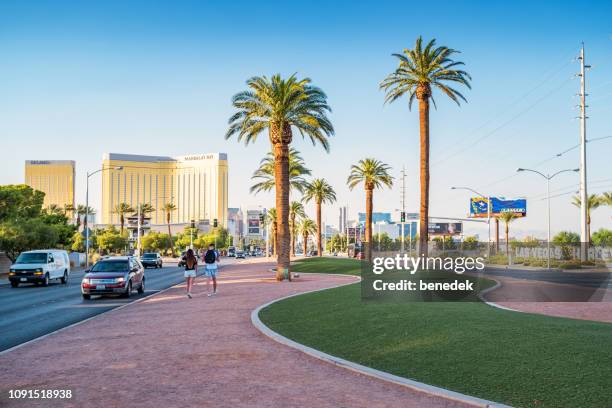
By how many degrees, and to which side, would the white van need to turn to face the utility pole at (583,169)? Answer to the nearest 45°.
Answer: approximately 135° to its left

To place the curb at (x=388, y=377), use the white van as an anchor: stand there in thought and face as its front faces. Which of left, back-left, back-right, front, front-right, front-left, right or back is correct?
front-left

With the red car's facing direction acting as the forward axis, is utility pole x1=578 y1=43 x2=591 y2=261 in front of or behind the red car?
behind

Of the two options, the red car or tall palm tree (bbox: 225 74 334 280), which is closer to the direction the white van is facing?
the red car

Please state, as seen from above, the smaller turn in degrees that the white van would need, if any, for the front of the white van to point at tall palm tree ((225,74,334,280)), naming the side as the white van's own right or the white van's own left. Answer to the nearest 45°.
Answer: approximately 135° to the white van's own left

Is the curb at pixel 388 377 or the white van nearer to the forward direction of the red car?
the curb

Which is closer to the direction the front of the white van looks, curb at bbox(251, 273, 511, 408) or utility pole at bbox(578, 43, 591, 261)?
the curb

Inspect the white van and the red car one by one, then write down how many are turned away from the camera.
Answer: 0

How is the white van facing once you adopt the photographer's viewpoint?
facing the viewer and to the left of the viewer

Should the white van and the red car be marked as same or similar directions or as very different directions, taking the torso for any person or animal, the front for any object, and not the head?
same or similar directions

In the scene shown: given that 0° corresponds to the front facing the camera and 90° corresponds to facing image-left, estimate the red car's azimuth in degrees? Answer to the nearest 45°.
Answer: approximately 45°
